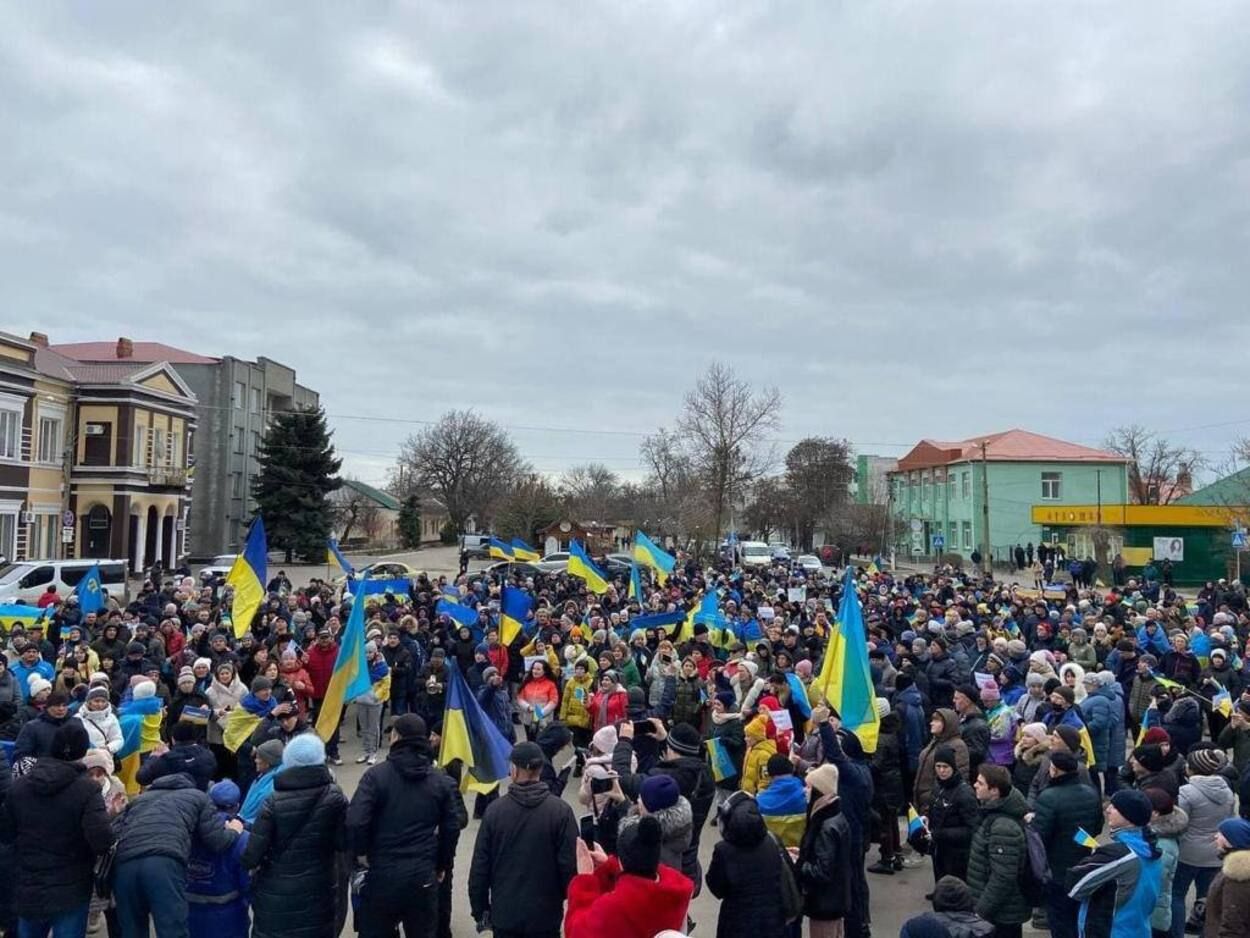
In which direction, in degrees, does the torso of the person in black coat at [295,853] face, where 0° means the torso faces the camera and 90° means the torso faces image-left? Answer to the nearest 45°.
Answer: approximately 180°

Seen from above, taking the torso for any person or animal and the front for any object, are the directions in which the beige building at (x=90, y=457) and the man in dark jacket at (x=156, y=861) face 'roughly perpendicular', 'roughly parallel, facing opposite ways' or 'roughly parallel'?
roughly perpendicular

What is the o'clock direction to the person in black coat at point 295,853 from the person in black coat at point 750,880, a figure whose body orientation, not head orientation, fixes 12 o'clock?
the person in black coat at point 295,853 is roughly at 9 o'clock from the person in black coat at point 750,880.

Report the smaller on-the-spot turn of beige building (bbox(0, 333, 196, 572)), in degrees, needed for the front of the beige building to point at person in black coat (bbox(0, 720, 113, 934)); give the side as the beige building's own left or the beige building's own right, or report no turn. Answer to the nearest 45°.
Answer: approximately 45° to the beige building's own right

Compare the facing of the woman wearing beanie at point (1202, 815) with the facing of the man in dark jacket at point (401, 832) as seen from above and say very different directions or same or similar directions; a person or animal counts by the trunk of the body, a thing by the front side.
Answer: same or similar directions

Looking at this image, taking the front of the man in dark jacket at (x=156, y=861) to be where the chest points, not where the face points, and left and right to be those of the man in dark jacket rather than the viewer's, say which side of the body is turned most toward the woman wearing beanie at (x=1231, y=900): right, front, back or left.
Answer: right

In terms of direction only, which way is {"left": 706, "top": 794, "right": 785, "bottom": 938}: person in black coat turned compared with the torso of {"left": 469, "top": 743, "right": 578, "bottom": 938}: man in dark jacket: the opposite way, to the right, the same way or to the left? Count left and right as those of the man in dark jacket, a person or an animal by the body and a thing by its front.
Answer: the same way

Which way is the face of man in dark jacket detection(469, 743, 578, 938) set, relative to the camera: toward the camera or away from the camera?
away from the camera

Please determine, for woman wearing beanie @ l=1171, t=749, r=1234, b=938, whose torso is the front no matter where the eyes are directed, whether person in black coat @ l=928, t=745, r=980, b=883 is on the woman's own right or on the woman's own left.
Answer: on the woman's own left

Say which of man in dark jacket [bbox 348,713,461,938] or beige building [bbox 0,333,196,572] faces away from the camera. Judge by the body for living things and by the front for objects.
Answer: the man in dark jacket

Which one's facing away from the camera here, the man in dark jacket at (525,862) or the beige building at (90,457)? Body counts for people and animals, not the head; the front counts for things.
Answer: the man in dark jacket

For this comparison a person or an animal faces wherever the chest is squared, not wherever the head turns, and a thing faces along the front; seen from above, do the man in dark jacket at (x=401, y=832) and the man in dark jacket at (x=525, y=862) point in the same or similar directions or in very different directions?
same or similar directions

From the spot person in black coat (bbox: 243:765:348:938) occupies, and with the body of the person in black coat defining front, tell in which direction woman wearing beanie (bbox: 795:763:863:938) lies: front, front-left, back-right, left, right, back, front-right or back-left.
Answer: right

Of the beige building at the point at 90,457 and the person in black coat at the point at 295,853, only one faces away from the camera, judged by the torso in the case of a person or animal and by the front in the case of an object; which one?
the person in black coat

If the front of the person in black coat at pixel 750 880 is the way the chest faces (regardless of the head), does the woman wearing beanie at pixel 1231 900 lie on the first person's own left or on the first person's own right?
on the first person's own right

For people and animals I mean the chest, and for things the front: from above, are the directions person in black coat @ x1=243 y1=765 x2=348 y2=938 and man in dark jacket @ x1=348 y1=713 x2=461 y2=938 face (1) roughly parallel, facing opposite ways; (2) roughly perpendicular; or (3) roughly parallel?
roughly parallel

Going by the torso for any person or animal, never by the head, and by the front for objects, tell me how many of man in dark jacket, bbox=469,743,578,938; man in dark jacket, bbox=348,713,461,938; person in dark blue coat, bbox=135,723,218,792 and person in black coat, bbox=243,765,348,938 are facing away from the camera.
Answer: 4

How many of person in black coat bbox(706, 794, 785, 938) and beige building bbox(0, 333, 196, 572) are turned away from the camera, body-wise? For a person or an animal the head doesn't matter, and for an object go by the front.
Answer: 1

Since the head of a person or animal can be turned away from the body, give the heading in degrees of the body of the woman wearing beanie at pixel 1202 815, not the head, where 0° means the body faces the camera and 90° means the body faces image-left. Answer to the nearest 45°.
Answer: approximately 135°

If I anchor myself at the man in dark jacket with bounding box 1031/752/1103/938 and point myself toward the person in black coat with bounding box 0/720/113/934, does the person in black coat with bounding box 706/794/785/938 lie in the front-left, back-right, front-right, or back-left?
front-left
